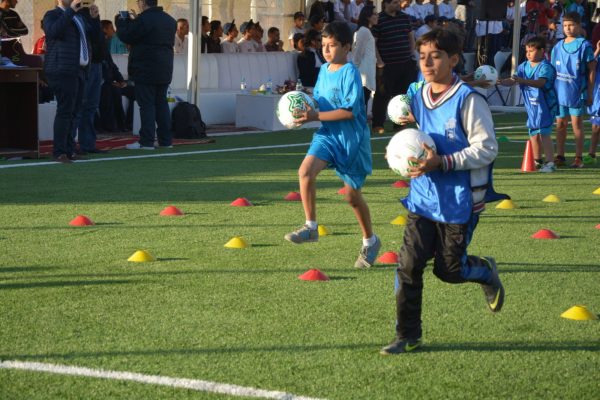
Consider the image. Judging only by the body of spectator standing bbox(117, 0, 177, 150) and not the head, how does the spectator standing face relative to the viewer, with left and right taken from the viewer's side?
facing away from the viewer and to the left of the viewer

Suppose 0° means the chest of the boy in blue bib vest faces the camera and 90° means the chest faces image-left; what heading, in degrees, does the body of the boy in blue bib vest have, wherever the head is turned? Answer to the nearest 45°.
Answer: approximately 45°

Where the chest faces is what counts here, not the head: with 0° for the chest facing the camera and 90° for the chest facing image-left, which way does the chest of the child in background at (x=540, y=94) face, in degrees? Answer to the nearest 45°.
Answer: approximately 45°

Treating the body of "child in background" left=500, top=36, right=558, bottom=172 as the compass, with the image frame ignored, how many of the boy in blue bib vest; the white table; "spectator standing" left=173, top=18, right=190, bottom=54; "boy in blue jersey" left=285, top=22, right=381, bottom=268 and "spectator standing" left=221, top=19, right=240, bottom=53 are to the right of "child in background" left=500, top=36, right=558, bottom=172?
3

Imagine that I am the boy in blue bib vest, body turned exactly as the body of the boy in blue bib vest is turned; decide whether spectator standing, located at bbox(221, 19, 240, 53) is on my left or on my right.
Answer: on my right

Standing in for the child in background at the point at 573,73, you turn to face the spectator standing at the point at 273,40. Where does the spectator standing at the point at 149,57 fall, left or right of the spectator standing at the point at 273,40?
left

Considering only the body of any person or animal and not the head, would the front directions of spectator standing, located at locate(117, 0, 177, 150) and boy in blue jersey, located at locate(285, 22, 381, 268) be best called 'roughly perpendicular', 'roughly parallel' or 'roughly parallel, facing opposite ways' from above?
roughly perpendicular

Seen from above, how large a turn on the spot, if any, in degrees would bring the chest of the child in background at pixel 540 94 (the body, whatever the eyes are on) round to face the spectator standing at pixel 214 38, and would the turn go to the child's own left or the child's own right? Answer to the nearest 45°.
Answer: approximately 90° to the child's own right

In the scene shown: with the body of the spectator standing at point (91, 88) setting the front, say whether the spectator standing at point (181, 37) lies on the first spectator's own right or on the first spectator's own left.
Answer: on the first spectator's own left
